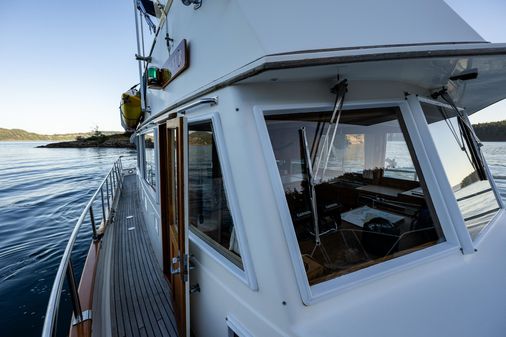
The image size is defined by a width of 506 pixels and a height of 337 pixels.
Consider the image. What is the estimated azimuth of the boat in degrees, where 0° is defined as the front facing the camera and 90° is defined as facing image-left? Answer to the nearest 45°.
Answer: approximately 315°
